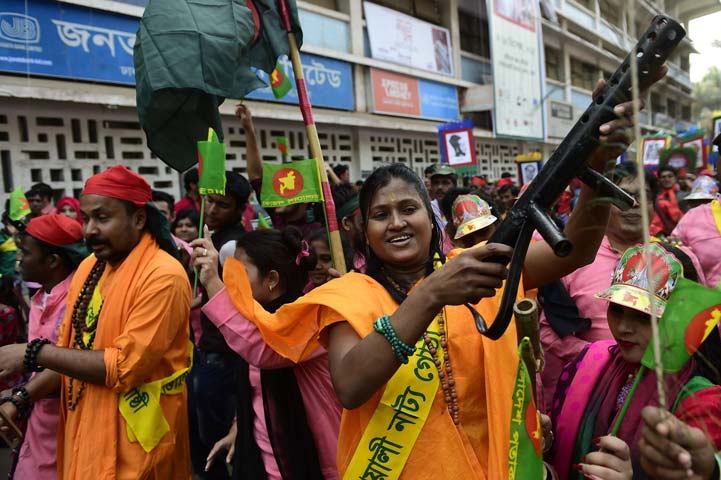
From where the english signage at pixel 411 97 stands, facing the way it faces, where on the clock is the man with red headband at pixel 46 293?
The man with red headband is roughly at 2 o'clock from the english signage.

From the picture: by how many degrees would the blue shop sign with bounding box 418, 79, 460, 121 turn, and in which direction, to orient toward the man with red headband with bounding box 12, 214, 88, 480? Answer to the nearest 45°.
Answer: approximately 45° to its right

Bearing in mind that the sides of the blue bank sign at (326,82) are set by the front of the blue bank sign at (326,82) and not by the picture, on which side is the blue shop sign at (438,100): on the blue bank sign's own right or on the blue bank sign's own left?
on the blue bank sign's own left

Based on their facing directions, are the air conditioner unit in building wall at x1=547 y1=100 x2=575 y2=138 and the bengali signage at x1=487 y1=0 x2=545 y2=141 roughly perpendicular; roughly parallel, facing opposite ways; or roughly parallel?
roughly parallel

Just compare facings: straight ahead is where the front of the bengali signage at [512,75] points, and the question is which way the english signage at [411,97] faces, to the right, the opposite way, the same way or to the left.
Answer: the same way

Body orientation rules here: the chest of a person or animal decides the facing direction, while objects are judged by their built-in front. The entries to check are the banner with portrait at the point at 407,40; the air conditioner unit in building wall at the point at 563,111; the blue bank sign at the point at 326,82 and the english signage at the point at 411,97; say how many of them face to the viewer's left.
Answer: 0

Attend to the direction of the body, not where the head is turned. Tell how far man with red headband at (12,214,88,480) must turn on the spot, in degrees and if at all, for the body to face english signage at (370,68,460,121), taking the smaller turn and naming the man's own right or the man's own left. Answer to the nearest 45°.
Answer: approximately 135° to the man's own right

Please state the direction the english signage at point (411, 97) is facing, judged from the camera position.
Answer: facing the viewer and to the right of the viewer

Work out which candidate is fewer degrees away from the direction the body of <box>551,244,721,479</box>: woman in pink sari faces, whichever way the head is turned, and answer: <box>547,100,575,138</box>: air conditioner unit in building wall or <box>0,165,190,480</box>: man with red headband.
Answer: the man with red headband

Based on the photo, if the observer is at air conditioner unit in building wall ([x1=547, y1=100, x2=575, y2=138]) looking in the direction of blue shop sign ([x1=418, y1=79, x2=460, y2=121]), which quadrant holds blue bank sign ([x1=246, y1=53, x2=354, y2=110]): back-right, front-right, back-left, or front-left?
front-left
